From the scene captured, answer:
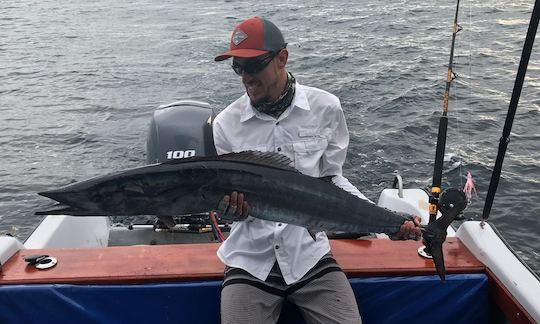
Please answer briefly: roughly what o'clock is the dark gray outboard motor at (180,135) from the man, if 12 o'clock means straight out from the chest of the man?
The dark gray outboard motor is roughly at 5 o'clock from the man.

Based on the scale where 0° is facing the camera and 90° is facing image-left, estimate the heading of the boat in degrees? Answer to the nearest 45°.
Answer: approximately 0°

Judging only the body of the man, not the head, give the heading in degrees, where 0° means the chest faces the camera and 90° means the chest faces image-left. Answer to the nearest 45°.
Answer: approximately 0°
